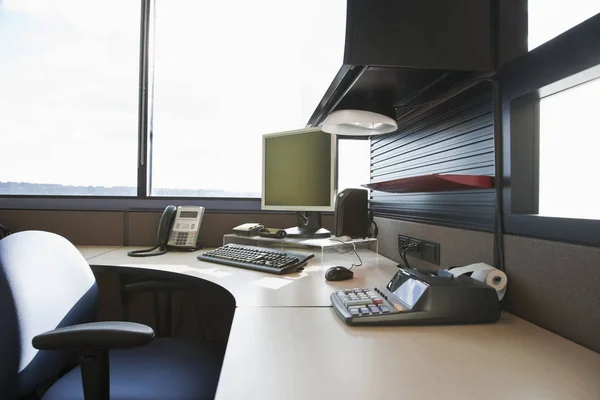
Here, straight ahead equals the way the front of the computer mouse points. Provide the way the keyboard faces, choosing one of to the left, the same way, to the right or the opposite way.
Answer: the opposite way

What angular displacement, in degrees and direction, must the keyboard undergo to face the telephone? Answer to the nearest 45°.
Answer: approximately 90° to its right

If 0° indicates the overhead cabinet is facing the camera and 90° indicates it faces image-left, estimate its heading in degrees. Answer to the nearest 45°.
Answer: approximately 90°

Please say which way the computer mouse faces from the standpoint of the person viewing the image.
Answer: facing away from the viewer and to the right of the viewer

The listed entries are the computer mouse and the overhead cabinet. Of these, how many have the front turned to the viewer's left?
1

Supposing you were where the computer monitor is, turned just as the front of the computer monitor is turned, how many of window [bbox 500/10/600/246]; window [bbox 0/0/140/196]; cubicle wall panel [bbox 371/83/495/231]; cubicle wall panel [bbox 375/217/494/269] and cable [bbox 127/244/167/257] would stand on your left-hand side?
3
